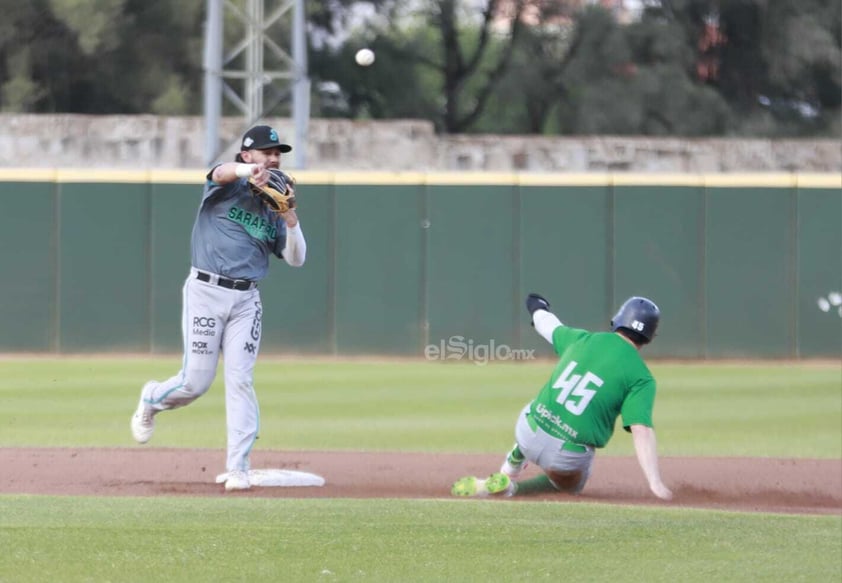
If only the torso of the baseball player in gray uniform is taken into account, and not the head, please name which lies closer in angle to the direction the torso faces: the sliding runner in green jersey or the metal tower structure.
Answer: the sliding runner in green jersey

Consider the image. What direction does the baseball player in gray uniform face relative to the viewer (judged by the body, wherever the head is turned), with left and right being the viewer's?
facing the viewer and to the right of the viewer

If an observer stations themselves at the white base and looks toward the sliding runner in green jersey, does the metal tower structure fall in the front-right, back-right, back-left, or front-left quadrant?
back-left

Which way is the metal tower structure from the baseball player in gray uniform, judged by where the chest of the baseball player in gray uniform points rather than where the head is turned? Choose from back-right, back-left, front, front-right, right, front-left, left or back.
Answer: back-left

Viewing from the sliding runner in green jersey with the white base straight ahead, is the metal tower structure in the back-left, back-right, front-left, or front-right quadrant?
front-right

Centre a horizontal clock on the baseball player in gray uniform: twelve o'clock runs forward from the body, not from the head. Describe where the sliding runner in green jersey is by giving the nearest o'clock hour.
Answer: The sliding runner in green jersey is roughly at 11 o'clock from the baseball player in gray uniform.
